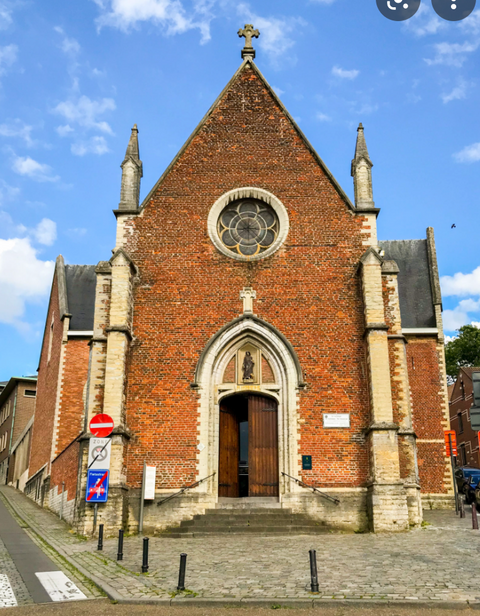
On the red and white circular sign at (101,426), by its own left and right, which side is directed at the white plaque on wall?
left

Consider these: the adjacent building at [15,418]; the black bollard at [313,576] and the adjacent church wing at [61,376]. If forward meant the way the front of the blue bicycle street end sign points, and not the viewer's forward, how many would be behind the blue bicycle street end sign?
2

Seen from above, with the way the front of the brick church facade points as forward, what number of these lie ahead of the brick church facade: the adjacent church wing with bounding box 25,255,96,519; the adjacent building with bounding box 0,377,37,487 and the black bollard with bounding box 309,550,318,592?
1

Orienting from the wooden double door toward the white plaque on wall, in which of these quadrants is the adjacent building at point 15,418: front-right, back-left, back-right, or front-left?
back-left

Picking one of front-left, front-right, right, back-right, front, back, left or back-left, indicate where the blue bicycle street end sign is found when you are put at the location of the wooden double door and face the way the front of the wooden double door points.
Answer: front-right

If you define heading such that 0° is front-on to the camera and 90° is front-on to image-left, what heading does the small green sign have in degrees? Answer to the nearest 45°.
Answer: approximately 0°

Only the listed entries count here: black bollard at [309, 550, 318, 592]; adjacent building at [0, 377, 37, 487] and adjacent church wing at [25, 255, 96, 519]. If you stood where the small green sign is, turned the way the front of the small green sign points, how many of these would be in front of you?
1
